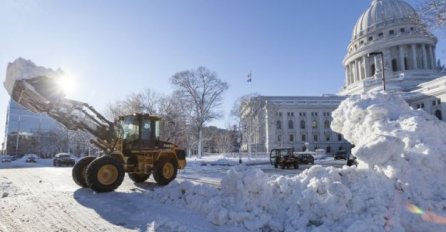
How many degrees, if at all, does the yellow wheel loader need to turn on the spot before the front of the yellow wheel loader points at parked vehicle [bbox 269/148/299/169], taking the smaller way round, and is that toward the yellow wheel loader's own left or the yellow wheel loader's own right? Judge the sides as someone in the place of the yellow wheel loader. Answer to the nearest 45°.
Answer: approximately 180°

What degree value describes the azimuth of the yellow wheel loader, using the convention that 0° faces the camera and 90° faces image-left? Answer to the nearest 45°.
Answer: approximately 45°

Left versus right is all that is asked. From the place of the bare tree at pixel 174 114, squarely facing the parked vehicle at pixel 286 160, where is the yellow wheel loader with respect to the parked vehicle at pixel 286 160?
right

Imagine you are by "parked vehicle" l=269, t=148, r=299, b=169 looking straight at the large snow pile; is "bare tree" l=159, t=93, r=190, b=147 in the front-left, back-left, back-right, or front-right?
back-right

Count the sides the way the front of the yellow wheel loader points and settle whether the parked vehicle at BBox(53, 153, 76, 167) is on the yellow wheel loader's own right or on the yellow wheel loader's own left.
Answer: on the yellow wheel loader's own right

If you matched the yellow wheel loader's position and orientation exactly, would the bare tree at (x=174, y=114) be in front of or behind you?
behind
